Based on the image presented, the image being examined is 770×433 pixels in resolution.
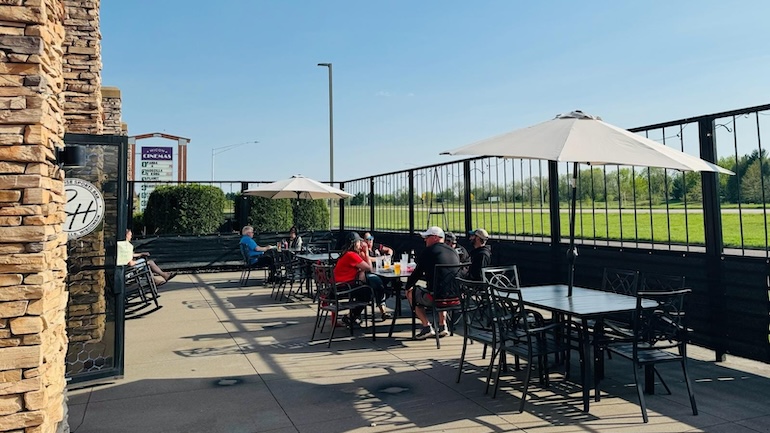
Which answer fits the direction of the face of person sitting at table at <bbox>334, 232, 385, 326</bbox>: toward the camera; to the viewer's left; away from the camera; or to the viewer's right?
to the viewer's right

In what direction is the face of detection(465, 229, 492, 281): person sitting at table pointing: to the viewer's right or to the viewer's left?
to the viewer's left

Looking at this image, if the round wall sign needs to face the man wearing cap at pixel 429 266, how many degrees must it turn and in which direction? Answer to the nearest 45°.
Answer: approximately 90° to its left

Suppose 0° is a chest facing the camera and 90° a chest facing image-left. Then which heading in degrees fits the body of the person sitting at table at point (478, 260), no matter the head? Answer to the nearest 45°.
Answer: approximately 90°

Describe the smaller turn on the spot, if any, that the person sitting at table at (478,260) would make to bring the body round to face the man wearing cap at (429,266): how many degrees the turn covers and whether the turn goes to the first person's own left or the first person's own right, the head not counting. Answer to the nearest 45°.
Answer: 0° — they already face them

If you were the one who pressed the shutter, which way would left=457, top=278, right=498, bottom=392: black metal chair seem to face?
facing away from the viewer and to the right of the viewer

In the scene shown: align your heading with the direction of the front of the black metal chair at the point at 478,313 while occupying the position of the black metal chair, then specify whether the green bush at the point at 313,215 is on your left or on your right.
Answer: on your left

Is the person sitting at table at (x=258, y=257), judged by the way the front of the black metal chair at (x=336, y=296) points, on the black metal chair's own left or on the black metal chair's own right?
on the black metal chair's own left

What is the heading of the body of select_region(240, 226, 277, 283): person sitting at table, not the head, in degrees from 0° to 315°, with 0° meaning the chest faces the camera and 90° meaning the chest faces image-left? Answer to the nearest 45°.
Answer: approximately 270°

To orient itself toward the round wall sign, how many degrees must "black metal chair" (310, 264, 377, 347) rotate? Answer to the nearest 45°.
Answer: approximately 180°

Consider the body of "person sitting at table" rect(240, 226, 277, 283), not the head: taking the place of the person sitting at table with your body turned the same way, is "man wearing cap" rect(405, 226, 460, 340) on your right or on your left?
on your right

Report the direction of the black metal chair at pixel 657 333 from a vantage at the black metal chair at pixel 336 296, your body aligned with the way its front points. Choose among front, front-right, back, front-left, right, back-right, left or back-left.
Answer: right

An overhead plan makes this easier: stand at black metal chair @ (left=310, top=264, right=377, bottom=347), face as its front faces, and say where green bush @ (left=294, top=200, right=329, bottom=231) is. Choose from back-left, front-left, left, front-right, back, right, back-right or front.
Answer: front-left
